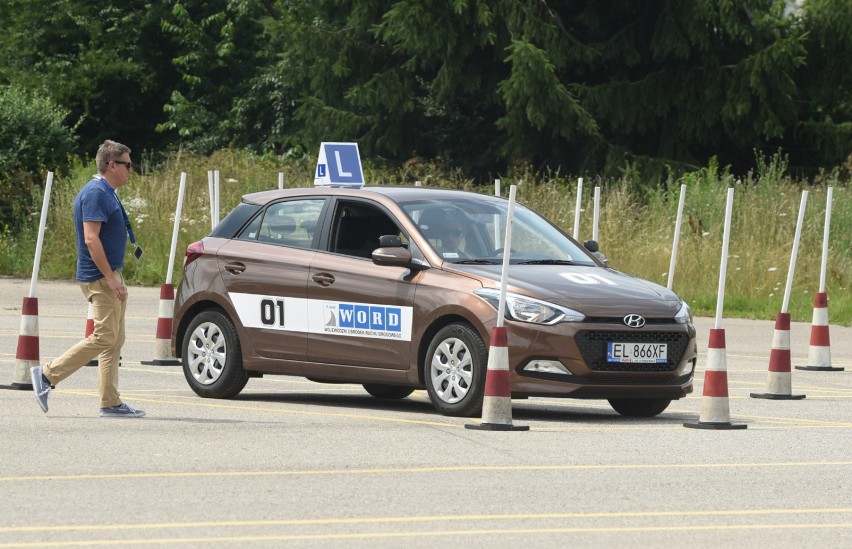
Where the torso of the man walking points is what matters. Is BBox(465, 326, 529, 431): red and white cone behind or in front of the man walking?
in front

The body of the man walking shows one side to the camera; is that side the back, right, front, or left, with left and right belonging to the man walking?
right

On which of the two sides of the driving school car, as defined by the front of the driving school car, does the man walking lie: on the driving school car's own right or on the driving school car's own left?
on the driving school car's own right

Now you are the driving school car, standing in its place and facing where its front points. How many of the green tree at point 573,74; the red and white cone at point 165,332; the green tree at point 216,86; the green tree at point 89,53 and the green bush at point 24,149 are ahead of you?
0

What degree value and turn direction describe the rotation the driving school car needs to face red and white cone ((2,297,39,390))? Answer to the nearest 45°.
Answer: approximately 135° to its right

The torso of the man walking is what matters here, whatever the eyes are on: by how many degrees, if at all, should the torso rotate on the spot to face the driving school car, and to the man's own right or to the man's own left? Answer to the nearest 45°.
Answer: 0° — they already face it

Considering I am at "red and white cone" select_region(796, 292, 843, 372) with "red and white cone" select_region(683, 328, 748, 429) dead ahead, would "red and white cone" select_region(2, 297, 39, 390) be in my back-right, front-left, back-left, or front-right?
front-right

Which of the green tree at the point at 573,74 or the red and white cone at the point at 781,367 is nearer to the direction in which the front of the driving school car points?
the red and white cone

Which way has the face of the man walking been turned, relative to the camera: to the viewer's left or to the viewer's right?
to the viewer's right

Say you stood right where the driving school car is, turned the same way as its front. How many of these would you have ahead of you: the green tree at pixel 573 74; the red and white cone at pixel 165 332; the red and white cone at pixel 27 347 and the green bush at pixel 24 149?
0

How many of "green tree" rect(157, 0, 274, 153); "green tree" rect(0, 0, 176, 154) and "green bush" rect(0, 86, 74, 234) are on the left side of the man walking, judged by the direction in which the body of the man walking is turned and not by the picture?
3

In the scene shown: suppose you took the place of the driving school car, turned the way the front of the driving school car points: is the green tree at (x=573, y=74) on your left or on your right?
on your left

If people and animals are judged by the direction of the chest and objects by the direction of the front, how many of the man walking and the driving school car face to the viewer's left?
0

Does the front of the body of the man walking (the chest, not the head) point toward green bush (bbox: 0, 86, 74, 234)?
no

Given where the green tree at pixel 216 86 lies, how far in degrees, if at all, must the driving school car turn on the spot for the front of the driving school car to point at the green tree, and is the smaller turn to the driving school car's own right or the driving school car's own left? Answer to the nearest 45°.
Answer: approximately 135° to the driving school car's own left

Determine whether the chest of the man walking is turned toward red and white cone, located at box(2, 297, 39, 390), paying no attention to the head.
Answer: no

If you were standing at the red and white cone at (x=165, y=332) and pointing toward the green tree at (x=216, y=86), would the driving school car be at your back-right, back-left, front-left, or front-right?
back-right
